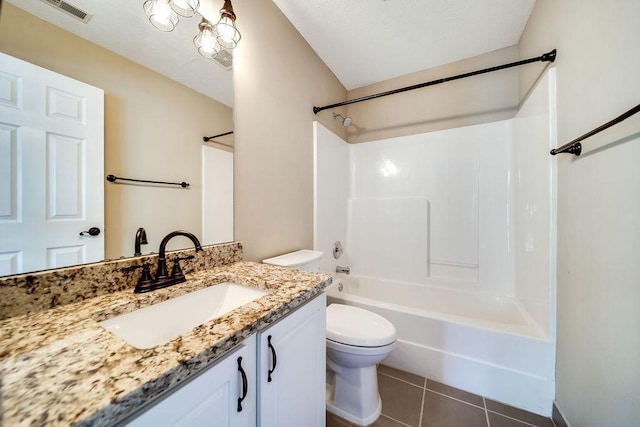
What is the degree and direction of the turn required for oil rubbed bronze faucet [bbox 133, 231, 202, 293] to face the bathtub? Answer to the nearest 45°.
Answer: approximately 45° to its left

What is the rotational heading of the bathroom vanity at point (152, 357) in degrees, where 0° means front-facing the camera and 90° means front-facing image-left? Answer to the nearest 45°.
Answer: approximately 315°

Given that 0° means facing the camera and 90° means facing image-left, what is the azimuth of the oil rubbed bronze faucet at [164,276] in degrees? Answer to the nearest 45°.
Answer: approximately 315°

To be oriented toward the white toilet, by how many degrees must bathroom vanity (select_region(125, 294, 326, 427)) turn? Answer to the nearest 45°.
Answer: approximately 90° to its left
